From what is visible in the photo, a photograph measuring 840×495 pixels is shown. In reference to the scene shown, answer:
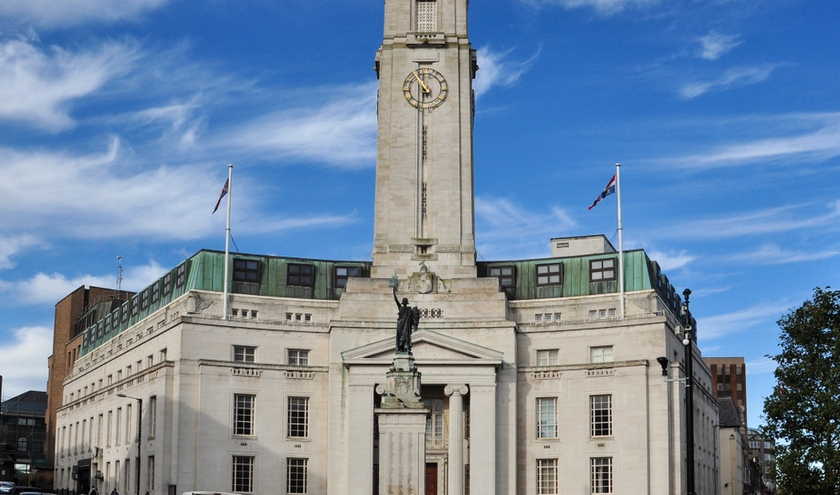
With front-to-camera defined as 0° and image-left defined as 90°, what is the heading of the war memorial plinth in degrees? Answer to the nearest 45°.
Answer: approximately 0°
